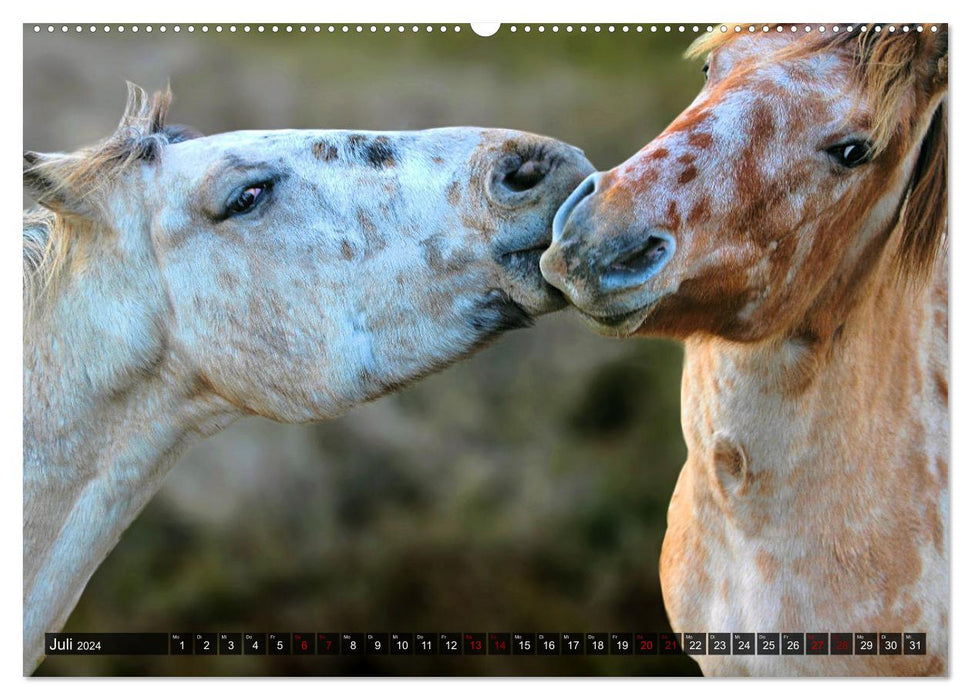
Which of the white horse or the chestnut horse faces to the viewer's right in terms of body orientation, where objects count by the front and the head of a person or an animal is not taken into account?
the white horse

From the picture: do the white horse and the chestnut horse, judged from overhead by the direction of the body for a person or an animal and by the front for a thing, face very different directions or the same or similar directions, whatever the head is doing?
very different directions

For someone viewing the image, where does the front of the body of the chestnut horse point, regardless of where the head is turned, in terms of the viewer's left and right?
facing the viewer and to the left of the viewer

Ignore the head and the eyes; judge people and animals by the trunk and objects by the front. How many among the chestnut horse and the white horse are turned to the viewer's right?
1

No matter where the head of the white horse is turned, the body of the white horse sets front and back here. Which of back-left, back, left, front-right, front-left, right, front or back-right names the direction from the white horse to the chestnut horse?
front

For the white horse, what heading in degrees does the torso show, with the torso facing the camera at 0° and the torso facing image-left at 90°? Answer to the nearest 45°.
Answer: approximately 270°
